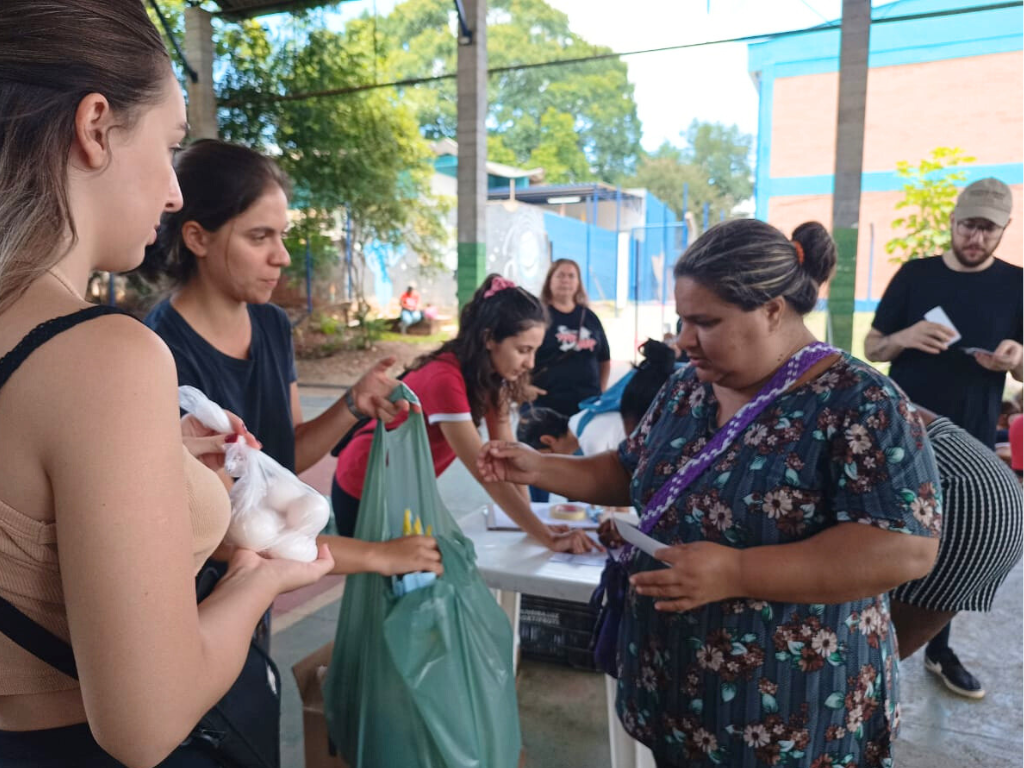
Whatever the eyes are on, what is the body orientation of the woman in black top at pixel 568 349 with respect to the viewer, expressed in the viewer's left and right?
facing the viewer

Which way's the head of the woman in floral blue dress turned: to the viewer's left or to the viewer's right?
to the viewer's left

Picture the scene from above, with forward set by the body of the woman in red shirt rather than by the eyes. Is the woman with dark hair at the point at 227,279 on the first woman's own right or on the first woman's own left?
on the first woman's own right

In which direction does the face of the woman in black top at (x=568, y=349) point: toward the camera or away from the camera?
toward the camera

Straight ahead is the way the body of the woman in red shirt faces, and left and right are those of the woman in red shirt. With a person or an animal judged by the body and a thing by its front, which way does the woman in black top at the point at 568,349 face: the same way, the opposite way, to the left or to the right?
to the right

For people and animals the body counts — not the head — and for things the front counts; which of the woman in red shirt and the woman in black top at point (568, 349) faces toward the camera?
the woman in black top

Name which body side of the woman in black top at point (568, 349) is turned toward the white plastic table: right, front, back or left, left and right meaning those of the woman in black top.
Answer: front

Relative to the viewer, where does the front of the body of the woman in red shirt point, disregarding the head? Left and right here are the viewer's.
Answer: facing to the right of the viewer

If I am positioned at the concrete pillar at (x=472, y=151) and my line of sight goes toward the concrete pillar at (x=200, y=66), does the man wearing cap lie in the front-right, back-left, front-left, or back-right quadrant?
back-left

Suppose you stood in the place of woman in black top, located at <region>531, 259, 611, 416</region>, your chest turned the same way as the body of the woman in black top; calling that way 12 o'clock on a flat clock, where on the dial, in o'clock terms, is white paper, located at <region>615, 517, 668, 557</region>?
The white paper is roughly at 12 o'clock from the woman in black top.

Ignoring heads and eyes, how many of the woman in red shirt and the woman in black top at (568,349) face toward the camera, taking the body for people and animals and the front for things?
1

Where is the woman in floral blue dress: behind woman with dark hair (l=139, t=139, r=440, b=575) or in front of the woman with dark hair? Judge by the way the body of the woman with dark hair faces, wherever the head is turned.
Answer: in front

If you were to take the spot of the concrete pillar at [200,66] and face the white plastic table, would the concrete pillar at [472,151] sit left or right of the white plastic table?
left

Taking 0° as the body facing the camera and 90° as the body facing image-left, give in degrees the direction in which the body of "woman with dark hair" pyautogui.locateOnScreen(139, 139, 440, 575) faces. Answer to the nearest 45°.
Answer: approximately 315°

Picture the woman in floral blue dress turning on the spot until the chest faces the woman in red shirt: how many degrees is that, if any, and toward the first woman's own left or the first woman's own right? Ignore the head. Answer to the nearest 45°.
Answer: approximately 90° to the first woman's own right

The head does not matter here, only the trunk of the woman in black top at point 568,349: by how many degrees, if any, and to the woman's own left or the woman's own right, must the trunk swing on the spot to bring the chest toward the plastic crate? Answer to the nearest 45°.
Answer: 0° — they already face it
